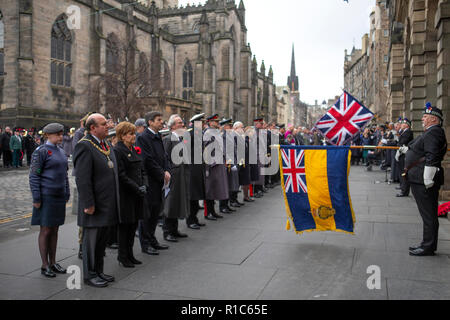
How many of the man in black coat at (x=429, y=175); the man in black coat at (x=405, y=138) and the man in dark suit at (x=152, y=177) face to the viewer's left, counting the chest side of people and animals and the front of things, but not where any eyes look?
2

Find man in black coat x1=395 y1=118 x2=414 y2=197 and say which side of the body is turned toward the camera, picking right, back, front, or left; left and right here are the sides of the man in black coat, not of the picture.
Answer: left

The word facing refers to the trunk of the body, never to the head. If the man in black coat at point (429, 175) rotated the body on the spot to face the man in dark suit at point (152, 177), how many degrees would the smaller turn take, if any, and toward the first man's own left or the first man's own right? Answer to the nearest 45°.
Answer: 0° — they already face them

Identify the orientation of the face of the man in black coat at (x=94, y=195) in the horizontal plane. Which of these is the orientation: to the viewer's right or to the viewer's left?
to the viewer's right

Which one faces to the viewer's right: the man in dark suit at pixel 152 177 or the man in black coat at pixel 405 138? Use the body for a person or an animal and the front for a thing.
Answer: the man in dark suit

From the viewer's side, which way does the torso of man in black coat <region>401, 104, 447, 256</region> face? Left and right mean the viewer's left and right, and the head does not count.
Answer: facing to the left of the viewer

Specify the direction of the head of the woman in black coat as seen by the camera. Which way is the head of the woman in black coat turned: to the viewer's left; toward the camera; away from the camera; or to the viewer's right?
to the viewer's right

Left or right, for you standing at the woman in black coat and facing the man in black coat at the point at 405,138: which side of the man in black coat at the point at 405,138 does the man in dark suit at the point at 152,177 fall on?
left

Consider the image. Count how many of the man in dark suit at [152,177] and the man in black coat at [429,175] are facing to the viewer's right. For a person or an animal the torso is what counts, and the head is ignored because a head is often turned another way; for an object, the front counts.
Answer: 1

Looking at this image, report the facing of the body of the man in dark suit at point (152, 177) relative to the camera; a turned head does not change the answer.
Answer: to the viewer's right

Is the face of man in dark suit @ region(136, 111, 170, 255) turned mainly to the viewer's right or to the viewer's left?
to the viewer's right

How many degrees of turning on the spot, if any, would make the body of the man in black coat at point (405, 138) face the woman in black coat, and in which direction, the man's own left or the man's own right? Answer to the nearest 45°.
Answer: approximately 90° to the man's own left

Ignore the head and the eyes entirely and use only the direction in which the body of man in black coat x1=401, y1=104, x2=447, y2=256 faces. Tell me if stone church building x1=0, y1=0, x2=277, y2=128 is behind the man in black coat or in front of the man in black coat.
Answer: in front
